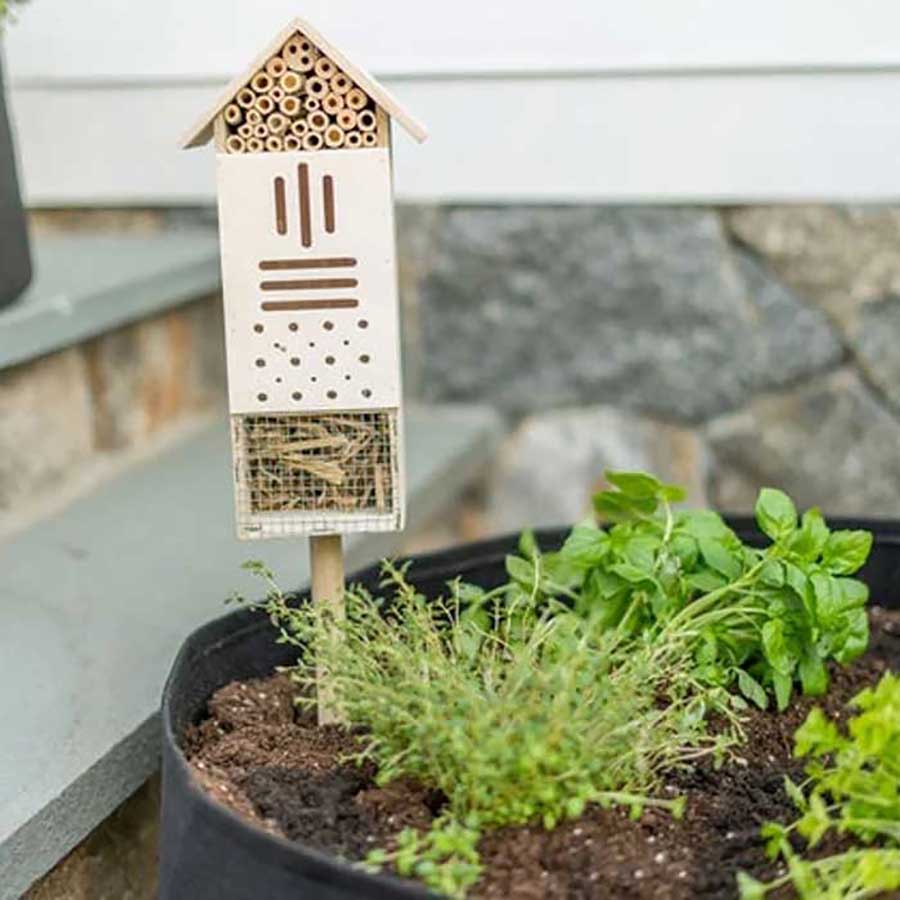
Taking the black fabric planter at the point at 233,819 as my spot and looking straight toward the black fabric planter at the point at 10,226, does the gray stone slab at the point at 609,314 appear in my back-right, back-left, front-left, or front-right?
front-right

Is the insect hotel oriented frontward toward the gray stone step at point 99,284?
no

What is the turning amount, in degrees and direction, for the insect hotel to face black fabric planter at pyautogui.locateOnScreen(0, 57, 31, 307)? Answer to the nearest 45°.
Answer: approximately 135° to its right

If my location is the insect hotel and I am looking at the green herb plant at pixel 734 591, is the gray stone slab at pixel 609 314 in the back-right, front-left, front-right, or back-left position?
front-left

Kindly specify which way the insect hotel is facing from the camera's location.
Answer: facing the viewer
